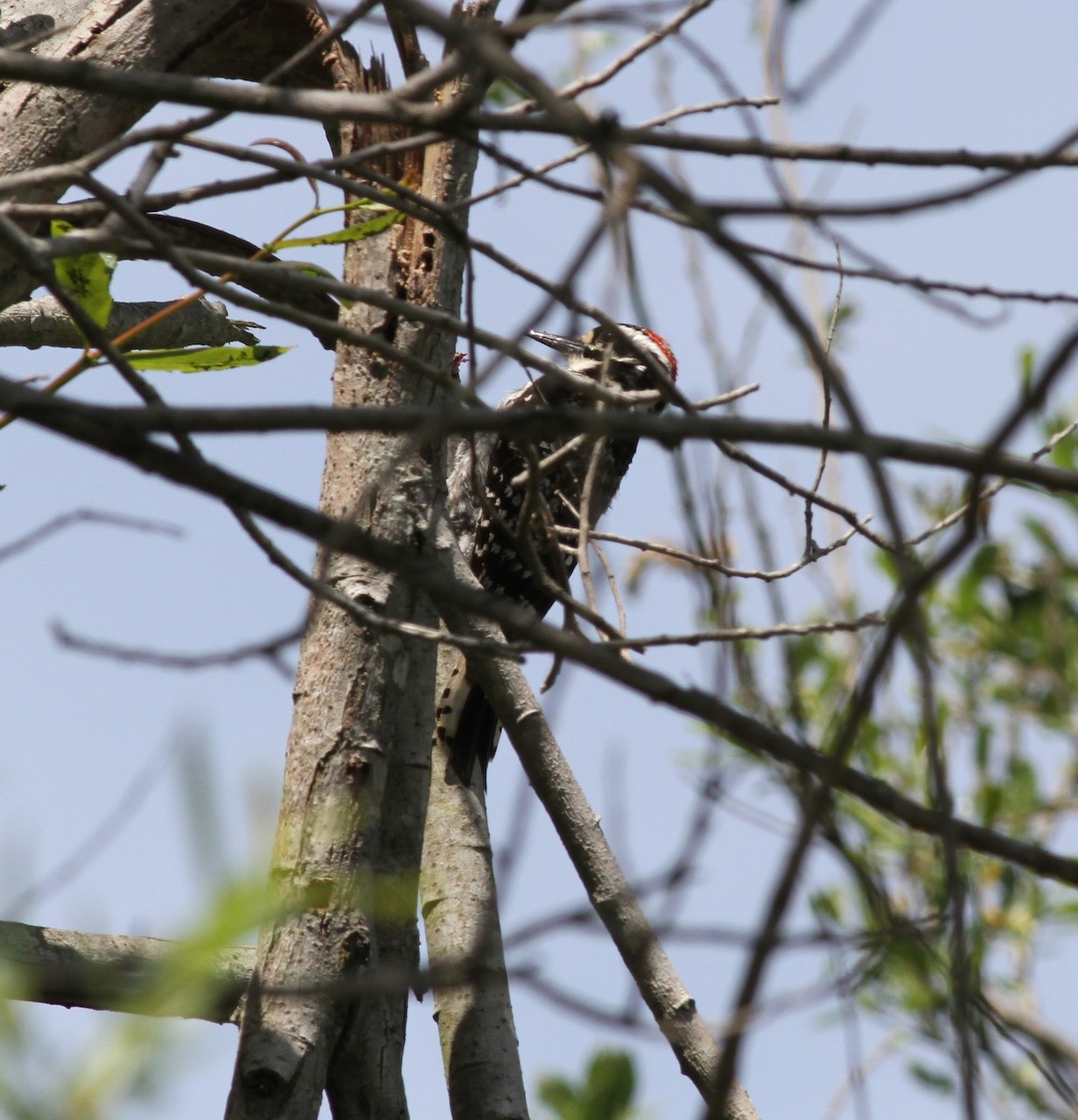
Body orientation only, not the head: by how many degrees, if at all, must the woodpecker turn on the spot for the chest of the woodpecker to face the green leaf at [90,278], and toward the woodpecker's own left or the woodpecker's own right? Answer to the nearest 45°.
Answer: approximately 90° to the woodpecker's own left

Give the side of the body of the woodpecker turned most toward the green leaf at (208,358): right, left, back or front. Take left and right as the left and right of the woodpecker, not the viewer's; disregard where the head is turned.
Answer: left

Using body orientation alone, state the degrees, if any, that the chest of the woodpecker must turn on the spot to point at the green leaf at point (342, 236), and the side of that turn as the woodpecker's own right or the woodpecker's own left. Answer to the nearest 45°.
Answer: approximately 90° to the woodpecker's own left
